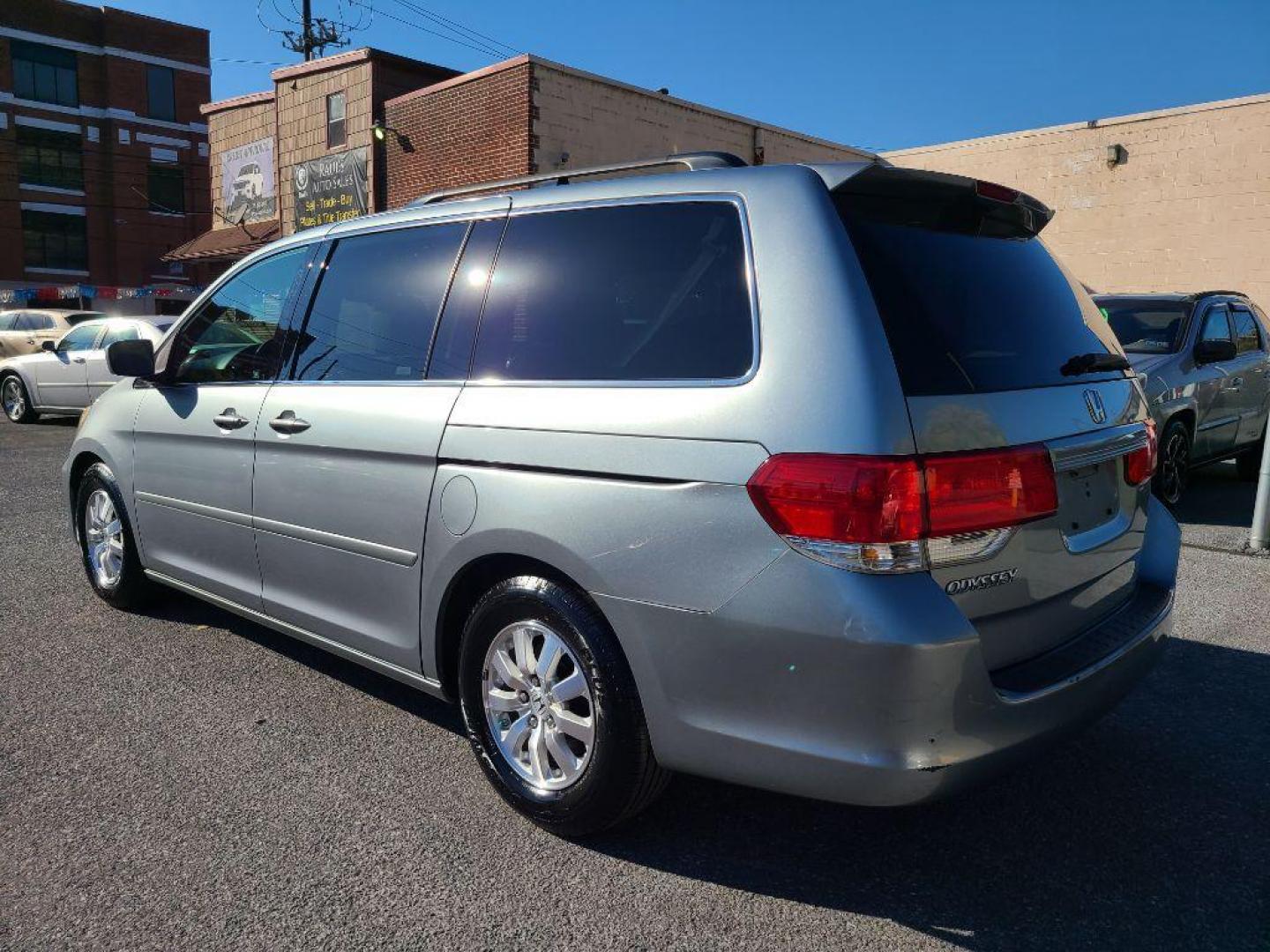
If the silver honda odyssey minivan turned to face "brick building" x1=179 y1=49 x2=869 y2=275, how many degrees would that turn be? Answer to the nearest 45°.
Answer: approximately 45° to its right

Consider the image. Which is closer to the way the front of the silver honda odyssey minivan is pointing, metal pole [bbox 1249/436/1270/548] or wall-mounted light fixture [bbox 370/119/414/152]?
the wall-mounted light fixture

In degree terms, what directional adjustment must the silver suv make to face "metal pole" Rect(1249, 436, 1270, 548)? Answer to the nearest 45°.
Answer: approximately 45° to its left

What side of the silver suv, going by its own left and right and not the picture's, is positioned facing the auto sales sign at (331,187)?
right

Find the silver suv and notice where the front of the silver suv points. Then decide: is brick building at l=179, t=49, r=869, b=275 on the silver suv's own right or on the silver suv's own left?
on the silver suv's own right

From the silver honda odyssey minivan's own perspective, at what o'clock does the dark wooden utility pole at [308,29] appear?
The dark wooden utility pole is roughly at 1 o'clock from the silver honda odyssey minivan.

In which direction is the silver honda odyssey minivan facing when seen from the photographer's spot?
facing away from the viewer and to the left of the viewer

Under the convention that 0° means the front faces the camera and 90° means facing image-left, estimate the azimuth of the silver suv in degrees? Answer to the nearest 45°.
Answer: approximately 45°

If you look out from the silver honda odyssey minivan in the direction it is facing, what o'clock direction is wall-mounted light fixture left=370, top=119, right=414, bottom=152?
The wall-mounted light fixture is roughly at 1 o'clock from the silver honda odyssey minivan.

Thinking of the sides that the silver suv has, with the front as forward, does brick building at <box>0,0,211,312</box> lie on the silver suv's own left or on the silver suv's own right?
on the silver suv's own right
